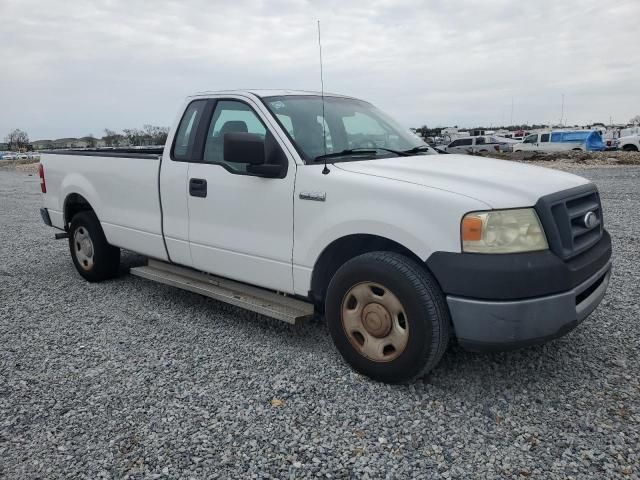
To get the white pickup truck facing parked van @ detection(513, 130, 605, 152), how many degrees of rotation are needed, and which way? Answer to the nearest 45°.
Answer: approximately 90° to its left

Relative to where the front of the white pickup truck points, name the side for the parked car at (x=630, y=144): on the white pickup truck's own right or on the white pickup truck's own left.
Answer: on the white pickup truck's own left

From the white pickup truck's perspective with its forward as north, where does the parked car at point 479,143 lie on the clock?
The parked car is roughly at 8 o'clock from the white pickup truck.

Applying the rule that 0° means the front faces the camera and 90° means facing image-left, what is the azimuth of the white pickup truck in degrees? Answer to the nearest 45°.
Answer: approximately 315°
